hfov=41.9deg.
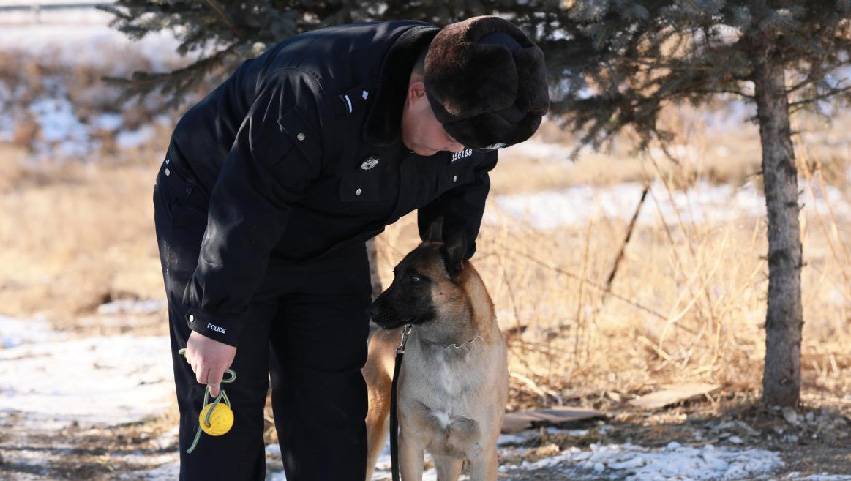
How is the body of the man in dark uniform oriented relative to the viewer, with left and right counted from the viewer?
facing the viewer and to the right of the viewer

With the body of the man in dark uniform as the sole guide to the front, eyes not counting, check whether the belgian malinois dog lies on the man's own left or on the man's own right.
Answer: on the man's own left
